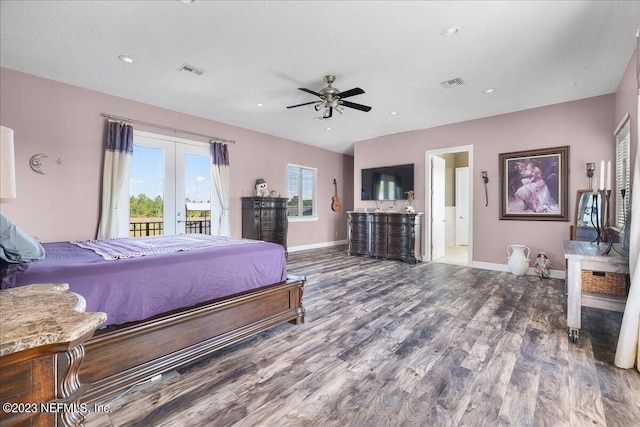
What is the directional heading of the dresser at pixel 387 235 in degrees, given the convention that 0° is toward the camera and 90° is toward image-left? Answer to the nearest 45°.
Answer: approximately 45°

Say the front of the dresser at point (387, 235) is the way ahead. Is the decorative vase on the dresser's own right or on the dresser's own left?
on the dresser's own left

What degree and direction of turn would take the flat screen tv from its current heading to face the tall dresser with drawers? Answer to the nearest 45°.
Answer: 0° — it already faces it

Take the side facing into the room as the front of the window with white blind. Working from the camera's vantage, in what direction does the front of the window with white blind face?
facing to the left of the viewer

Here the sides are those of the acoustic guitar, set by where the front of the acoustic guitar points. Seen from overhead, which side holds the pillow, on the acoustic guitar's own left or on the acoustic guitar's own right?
on the acoustic guitar's own right

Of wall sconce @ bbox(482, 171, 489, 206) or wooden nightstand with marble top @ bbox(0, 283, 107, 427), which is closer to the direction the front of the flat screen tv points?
the wooden nightstand with marble top

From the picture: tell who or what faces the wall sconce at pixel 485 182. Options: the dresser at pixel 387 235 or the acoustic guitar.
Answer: the acoustic guitar

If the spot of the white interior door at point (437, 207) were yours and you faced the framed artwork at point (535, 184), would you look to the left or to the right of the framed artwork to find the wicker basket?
right

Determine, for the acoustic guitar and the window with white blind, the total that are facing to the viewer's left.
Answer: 1

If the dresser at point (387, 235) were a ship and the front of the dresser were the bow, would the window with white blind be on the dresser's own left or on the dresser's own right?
on the dresser's own left
